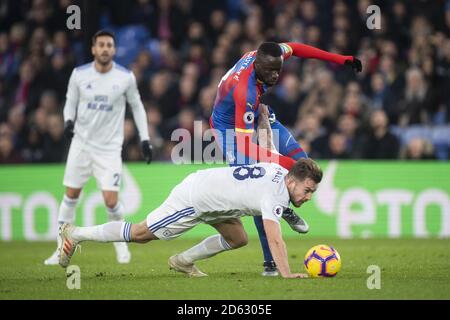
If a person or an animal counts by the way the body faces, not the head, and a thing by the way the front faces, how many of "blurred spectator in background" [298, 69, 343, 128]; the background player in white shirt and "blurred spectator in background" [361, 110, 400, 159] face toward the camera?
3

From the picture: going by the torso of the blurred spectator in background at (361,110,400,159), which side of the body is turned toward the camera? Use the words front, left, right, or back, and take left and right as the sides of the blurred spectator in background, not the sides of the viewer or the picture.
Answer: front

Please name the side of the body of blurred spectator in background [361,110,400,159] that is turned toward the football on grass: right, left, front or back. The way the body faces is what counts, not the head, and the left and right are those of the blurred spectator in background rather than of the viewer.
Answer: front

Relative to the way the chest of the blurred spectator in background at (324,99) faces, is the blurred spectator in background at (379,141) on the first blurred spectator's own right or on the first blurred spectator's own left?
on the first blurred spectator's own left

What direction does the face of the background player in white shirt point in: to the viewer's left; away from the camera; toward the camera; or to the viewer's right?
toward the camera

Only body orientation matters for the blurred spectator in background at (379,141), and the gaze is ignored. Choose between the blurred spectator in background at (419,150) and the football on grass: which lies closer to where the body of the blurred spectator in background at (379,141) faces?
the football on grass

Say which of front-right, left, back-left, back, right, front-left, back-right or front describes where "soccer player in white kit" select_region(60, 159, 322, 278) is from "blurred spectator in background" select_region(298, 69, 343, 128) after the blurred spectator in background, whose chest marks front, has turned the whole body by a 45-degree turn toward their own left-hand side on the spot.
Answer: front-right

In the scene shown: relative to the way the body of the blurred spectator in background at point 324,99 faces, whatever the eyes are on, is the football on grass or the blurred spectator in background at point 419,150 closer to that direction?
the football on grass

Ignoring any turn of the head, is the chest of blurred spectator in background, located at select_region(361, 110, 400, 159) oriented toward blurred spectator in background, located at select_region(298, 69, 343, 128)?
no

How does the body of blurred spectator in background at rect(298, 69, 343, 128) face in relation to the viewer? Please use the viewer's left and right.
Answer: facing the viewer

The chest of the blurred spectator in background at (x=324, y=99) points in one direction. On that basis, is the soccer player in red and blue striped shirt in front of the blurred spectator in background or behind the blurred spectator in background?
in front

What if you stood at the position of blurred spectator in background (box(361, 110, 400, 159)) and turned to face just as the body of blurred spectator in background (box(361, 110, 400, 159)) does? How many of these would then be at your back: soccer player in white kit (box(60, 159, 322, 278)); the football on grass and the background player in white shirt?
0

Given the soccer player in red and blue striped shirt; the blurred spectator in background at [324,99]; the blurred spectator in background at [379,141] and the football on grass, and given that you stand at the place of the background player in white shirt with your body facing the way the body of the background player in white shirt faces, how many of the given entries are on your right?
0

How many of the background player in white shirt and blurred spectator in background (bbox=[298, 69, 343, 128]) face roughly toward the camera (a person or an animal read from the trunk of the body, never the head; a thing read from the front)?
2

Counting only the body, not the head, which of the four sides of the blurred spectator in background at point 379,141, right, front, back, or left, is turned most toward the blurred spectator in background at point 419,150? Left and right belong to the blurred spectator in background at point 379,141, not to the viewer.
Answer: left

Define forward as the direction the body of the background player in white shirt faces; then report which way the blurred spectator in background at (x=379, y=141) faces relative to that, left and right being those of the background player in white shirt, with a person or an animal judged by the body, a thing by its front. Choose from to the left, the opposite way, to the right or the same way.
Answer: the same way

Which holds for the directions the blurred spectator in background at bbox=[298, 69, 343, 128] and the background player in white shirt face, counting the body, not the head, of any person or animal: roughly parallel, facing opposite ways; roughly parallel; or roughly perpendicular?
roughly parallel

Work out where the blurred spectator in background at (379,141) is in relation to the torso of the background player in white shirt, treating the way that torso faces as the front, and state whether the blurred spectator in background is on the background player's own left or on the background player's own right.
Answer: on the background player's own left
